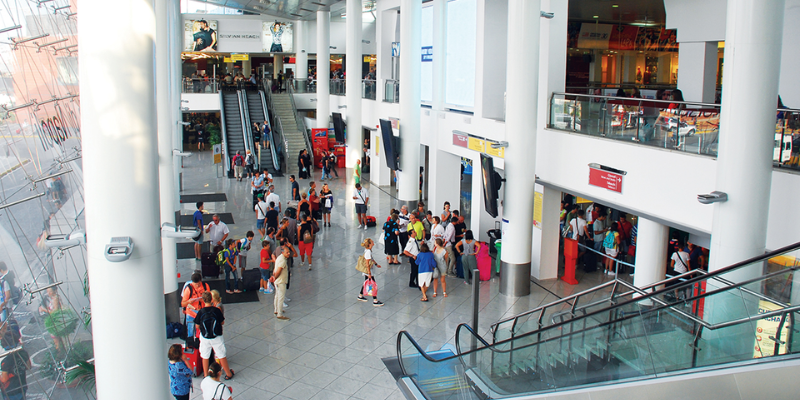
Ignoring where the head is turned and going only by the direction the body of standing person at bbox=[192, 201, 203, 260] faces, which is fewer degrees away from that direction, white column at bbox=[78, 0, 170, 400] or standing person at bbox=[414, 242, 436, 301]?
the standing person

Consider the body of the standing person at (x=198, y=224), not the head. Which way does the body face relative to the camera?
to the viewer's right

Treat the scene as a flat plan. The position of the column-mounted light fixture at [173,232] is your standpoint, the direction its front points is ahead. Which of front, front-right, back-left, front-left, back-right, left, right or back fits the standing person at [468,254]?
front-left

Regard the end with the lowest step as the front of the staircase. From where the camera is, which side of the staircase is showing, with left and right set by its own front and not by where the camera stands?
front

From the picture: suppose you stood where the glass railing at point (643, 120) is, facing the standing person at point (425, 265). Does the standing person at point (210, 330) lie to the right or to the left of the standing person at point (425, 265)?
left

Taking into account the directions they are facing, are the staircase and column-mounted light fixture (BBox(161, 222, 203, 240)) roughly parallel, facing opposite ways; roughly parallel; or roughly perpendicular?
roughly perpendicular

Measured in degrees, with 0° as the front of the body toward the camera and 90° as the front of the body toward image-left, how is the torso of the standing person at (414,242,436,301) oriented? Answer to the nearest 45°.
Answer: approximately 180°

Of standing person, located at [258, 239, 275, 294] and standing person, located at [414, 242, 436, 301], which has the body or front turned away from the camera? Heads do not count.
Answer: standing person, located at [414, 242, 436, 301]

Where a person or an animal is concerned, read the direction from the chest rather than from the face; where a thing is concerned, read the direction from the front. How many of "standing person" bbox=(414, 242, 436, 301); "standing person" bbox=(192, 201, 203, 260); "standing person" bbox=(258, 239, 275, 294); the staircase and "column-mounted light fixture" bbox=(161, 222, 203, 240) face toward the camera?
1

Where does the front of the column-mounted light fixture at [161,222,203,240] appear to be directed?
to the viewer's right
